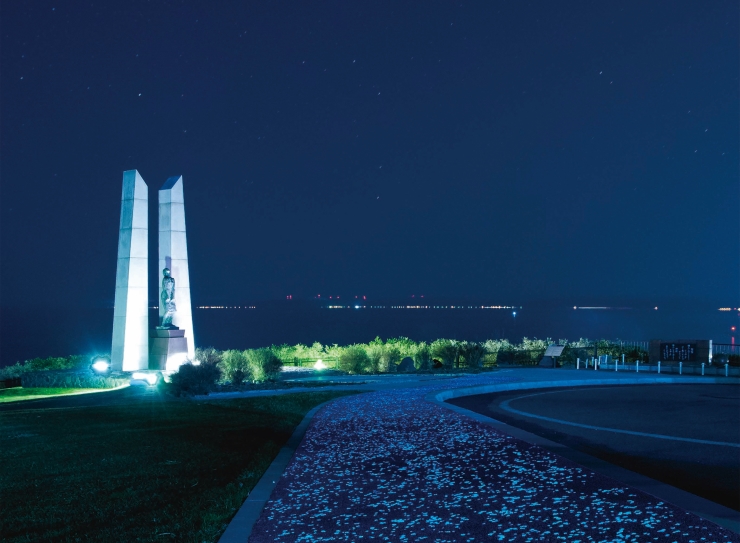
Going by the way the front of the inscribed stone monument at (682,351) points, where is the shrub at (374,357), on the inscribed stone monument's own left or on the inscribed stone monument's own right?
on the inscribed stone monument's own right

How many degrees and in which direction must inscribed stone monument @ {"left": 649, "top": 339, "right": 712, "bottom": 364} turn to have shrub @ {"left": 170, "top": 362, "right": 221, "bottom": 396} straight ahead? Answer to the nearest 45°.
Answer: approximately 45° to its right

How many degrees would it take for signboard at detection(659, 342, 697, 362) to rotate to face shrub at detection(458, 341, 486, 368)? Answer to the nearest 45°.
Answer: approximately 90° to its right

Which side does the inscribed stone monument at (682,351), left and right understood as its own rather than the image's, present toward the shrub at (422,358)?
right

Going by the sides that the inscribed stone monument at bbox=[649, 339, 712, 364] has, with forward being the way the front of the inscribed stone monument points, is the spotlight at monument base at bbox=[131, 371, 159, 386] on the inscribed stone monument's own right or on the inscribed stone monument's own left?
on the inscribed stone monument's own right

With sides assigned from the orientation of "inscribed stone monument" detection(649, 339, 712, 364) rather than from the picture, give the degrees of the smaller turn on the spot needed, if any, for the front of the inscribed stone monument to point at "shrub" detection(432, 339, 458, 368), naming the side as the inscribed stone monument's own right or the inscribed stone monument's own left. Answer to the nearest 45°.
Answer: approximately 90° to the inscribed stone monument's own right

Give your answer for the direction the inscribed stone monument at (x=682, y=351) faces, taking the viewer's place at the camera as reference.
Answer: facing the viewer

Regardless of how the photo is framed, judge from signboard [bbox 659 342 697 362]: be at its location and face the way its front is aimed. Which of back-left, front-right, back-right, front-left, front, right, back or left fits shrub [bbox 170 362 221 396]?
front-right

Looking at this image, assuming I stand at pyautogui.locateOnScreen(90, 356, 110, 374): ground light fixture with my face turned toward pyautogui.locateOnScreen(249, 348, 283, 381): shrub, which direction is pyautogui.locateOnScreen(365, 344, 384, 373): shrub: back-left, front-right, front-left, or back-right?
front-left

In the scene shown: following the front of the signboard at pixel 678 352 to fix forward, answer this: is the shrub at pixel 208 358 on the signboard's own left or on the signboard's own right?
on the signboard's own right
